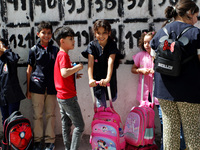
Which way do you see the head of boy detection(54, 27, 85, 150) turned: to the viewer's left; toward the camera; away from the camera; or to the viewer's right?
to the viewer's right

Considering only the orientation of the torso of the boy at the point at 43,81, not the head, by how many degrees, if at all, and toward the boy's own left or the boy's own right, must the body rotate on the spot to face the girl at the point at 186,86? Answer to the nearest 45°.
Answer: approximately 45° to the boy's own left

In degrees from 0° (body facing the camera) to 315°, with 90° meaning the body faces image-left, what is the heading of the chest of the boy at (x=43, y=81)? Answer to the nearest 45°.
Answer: approximately 0°

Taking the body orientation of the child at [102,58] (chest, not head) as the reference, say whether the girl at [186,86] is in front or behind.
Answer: in front

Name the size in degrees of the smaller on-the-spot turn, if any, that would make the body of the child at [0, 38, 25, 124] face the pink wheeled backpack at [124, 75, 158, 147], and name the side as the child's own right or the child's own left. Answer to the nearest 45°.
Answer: approximately 90° to the child's own left

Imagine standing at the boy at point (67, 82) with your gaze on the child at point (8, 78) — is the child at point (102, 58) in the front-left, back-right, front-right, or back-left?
back-right

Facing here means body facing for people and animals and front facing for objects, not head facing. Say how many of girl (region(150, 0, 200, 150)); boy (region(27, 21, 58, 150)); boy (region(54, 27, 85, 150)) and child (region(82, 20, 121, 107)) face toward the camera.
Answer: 2

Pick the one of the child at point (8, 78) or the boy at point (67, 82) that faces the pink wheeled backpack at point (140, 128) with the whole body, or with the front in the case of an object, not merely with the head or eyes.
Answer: the boy
